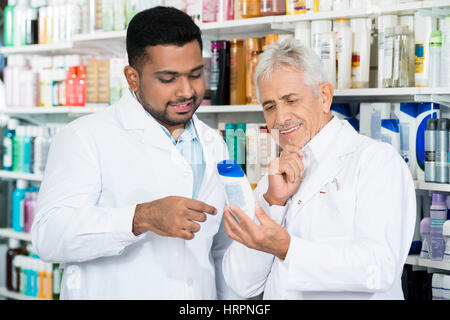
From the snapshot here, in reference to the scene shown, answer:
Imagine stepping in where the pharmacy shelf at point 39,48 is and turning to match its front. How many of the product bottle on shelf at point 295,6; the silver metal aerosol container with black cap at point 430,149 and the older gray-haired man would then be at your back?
0

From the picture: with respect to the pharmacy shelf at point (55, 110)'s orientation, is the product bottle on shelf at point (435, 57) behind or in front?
in front

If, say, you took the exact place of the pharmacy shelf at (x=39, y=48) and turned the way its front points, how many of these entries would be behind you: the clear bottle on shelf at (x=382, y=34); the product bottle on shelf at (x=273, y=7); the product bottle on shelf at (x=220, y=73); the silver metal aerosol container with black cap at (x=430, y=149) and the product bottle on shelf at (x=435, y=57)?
0

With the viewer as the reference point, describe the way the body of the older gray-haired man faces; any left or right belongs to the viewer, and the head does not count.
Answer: facing the viewer and to the left of the viewer

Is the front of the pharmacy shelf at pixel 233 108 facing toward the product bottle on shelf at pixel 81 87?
no

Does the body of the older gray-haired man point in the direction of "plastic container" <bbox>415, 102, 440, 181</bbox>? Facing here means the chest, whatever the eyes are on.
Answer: no

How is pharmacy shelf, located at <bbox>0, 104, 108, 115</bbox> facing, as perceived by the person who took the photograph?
facing the viewer

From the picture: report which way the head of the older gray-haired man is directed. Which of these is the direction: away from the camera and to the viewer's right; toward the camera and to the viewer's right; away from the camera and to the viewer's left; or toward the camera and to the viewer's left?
toward the camera and to the viewer's left

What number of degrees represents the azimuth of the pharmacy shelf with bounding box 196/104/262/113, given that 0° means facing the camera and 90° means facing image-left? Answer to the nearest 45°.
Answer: approximately 0°

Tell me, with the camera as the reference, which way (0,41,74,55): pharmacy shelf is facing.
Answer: facing the viewer

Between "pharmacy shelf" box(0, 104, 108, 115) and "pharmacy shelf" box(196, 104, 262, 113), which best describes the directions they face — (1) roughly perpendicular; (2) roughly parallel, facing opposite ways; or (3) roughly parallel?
roughly parallel

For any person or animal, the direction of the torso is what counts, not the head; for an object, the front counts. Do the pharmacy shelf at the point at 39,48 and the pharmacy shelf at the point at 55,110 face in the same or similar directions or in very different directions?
same or similar directions

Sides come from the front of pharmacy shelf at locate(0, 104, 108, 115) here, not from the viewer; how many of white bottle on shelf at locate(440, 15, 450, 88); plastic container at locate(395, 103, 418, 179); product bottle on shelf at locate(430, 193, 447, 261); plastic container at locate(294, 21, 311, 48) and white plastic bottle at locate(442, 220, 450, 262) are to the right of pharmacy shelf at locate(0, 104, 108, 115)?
0

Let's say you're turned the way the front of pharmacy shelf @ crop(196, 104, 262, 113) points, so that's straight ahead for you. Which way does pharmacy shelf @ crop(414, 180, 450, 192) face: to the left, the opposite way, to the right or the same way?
the same way

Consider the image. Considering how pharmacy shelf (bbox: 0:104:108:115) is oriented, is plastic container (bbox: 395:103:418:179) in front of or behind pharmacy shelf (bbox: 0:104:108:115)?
in front

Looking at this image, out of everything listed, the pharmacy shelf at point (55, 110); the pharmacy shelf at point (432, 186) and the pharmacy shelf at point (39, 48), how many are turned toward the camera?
3

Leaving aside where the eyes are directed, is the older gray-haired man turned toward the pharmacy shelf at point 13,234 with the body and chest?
no

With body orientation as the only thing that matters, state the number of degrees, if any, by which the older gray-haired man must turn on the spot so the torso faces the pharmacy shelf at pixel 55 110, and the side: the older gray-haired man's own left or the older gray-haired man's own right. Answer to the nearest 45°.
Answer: approximately 90° to the older gray-haired man's own right

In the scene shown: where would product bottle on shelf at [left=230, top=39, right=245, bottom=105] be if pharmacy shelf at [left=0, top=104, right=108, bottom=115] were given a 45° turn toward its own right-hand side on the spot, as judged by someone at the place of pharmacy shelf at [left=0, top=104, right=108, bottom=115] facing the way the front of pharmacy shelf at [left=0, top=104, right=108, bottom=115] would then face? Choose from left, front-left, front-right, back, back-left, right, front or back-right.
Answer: left
